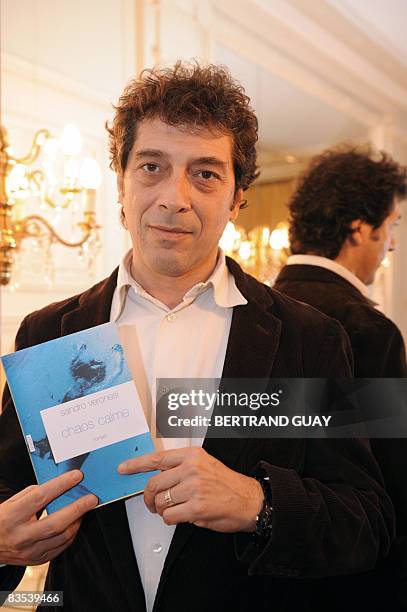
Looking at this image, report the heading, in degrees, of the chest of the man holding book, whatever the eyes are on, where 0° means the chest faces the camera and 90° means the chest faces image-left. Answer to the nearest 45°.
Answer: approximately 0°

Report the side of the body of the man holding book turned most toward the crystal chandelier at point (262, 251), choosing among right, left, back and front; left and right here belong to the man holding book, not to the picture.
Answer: back
